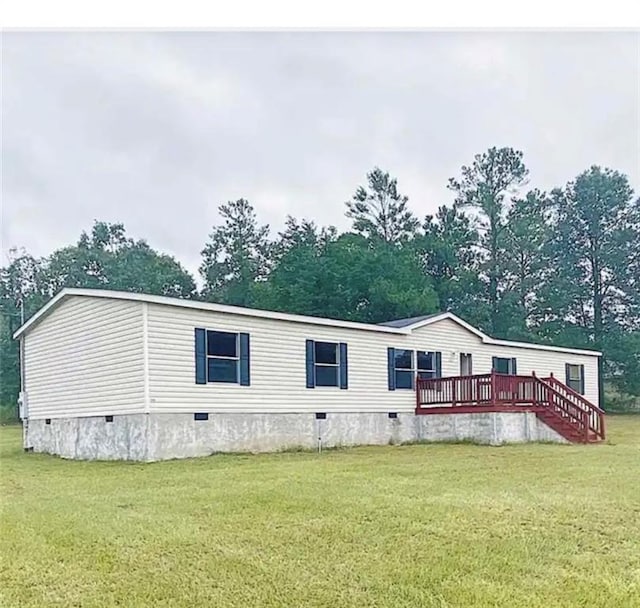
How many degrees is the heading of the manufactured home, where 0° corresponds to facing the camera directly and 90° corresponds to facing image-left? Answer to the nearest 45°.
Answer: approximately 315°
